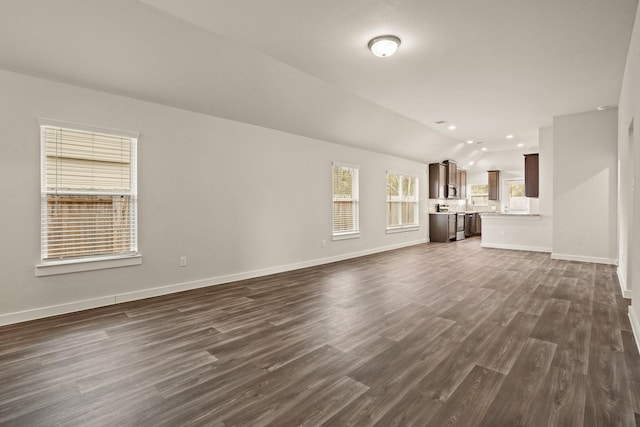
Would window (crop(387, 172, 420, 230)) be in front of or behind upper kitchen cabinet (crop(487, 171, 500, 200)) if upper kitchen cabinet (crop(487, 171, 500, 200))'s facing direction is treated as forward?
in front

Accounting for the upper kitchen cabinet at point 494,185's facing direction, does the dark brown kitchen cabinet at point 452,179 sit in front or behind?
in front

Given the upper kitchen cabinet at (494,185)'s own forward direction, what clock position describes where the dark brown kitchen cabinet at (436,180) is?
The dark brown kitchen cabinet is roughly at 1 o'clock from the upper kitchen cabinet.

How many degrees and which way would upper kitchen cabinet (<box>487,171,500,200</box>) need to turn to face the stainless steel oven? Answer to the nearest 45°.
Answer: approximately 45° to its right

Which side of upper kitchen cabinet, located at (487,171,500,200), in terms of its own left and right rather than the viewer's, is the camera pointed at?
front

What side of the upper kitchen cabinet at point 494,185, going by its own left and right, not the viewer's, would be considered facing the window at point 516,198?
left

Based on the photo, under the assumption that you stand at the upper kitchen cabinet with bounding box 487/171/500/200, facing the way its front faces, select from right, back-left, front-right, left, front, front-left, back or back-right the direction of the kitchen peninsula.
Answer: front

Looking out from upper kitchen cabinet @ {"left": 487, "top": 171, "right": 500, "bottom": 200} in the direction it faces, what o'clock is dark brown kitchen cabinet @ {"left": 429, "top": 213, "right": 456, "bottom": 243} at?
The dark brown kitchen cabinet is roughly at 1 o'clock from the upper kitchen cabinet.

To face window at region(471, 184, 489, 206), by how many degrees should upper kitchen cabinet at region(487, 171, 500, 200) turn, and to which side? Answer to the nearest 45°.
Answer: approximately 135° to its right

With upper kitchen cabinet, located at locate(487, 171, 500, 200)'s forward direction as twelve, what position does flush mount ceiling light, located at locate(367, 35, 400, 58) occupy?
The flush mount ceiling light is roughly at 12 o'clock from the upper kitchen cabinet.

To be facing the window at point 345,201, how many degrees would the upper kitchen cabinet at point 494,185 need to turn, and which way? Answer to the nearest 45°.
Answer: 0° — it already faces it
